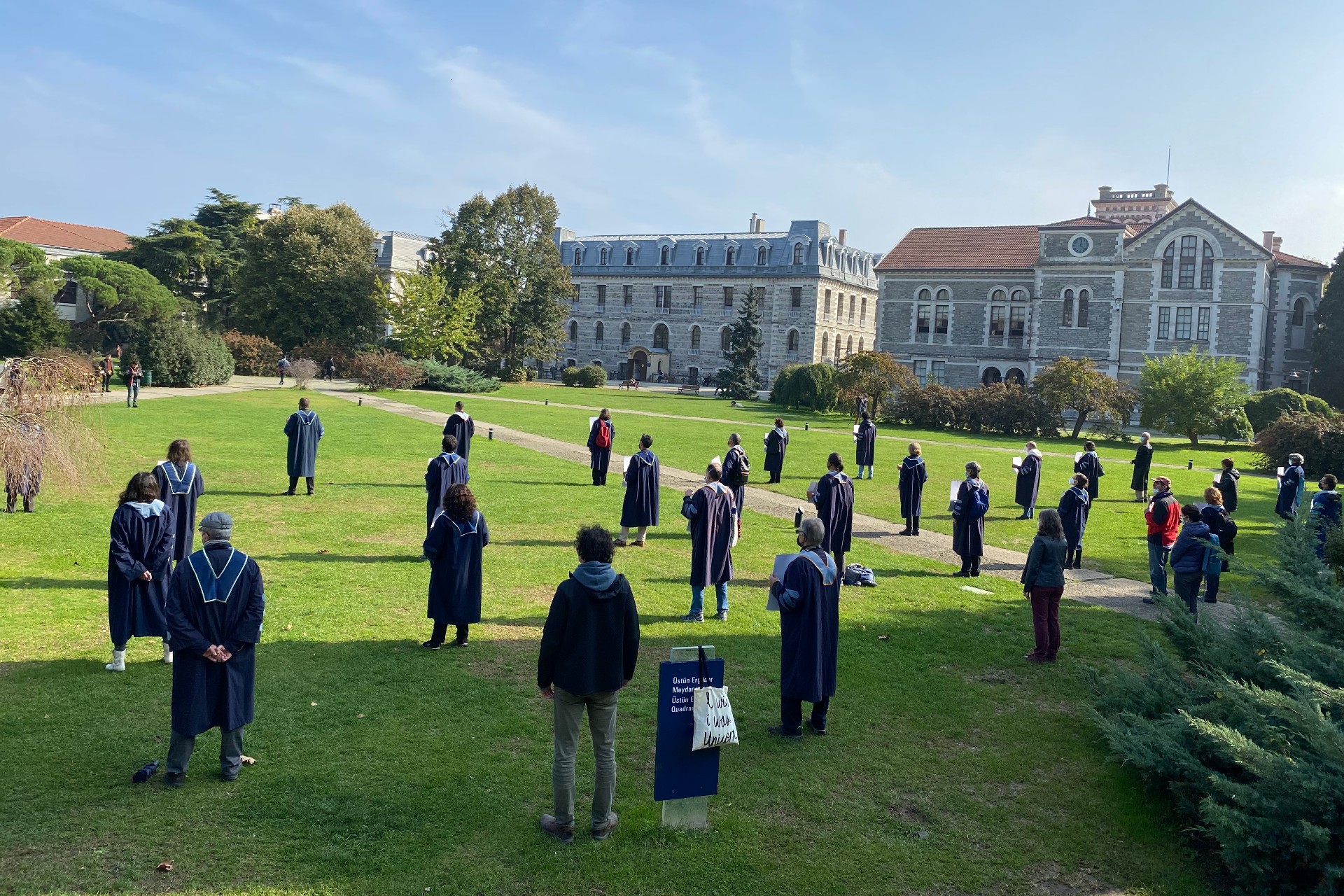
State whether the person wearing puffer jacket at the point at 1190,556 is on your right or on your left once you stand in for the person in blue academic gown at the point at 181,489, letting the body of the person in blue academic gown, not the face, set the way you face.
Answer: on your right

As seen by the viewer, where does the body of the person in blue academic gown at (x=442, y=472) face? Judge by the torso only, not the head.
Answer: away from the camera

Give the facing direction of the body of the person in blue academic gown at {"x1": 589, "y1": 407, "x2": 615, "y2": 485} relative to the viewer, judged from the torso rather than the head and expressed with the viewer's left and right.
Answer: facing away from the viewer

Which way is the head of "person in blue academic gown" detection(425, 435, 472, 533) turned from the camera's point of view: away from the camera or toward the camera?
away from the camera

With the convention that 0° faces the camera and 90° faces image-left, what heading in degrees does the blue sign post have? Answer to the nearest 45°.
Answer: approximately 0°

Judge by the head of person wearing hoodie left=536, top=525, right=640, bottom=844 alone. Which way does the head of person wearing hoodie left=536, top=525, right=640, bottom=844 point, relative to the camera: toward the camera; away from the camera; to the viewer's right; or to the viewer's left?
away from the camera

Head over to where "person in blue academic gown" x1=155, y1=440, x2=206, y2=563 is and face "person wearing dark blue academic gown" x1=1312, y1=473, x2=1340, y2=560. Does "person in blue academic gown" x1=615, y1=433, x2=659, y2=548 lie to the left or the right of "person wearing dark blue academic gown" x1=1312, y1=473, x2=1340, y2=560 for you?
left

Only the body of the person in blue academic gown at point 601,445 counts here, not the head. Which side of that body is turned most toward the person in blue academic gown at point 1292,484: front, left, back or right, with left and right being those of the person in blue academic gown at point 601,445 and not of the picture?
right

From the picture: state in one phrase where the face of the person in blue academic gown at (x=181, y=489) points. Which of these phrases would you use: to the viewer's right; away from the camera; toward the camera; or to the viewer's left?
away from the camera

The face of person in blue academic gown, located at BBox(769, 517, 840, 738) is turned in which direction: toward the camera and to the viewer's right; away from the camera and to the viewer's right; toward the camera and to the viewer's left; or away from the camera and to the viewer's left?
away from the camera and to the viewer's left
